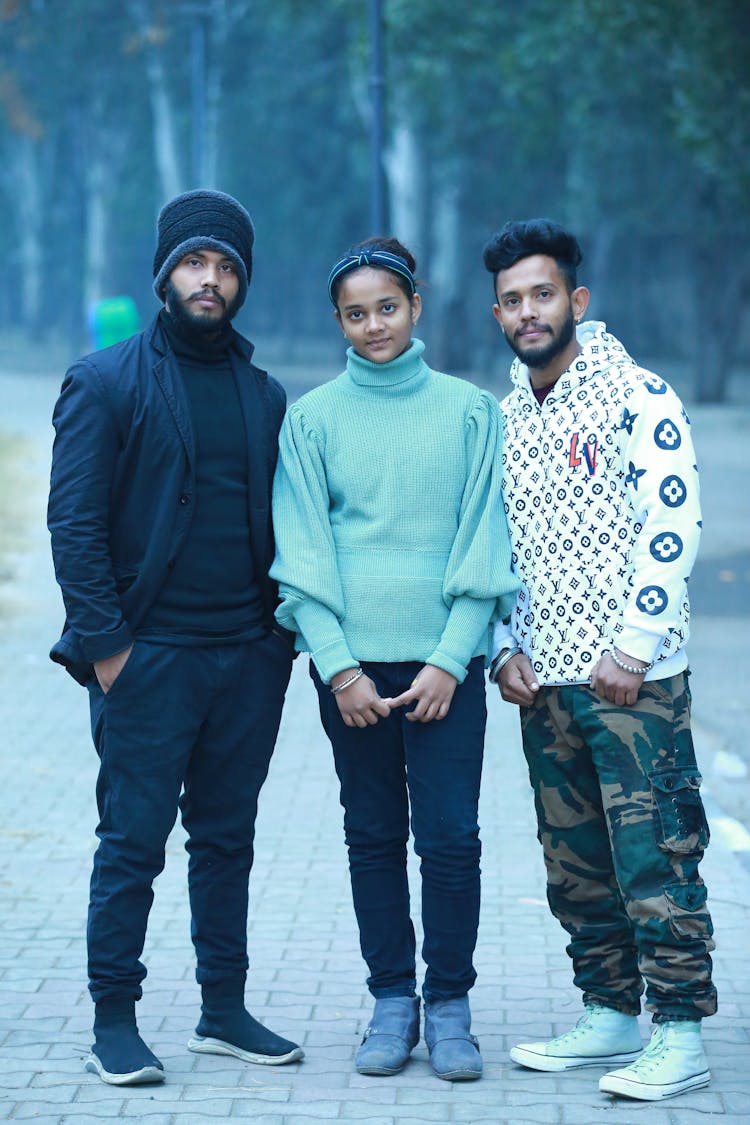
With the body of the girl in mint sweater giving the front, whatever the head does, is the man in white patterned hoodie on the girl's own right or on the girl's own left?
on the girl's own left

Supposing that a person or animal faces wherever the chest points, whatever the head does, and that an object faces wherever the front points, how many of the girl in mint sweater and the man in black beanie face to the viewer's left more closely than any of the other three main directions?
0

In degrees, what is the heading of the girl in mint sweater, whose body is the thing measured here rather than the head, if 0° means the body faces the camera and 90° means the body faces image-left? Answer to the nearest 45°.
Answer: approximately 0°

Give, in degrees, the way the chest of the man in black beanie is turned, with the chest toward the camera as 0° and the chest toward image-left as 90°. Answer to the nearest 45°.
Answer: approximately 315°

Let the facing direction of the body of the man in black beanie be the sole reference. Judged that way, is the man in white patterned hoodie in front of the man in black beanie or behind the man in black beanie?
in front

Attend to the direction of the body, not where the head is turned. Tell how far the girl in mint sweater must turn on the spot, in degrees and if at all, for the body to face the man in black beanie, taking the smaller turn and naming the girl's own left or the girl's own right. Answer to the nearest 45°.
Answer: approximately 90° to the girl's own right

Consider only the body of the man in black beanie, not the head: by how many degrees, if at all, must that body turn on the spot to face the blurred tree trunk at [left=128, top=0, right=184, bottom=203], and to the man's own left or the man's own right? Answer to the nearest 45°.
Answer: approximately 135° to the man's own left

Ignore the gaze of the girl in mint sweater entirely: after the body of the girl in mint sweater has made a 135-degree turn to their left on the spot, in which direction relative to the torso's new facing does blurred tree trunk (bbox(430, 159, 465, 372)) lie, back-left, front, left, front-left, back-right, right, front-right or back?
front-left

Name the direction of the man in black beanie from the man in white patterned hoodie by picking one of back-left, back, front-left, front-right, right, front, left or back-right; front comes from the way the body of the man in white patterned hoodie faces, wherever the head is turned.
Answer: front-right

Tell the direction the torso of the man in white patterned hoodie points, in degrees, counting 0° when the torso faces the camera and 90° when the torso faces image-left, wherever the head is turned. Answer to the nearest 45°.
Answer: approximately 45°

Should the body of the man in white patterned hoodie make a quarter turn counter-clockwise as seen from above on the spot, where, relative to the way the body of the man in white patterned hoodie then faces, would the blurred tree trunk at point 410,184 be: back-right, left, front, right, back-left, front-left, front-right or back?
back-left

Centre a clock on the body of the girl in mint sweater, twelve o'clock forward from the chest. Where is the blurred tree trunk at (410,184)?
The blurred tree trunk is roughly at 6 o'clock from the girl in mint sweater.

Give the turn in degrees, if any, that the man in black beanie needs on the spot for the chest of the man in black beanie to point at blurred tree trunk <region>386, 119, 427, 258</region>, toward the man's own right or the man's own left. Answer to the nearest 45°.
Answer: approximately 135° to the man's own left

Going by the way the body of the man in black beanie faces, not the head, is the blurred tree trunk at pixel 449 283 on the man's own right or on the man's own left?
on the man's own left

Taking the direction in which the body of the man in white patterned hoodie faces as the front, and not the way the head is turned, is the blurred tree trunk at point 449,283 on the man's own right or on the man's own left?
on the man's own right
